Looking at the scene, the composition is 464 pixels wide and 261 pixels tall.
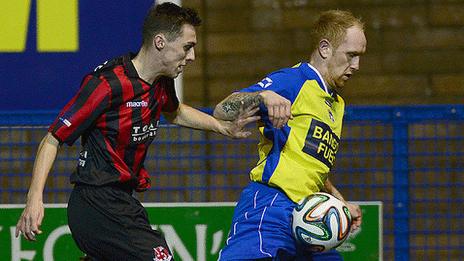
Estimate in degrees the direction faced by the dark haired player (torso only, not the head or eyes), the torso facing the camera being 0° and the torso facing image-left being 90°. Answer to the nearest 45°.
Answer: approximately 315°

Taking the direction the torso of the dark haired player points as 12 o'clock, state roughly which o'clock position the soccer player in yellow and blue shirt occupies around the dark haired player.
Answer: The soccer player in yellow and blue shirt is roughly at 11 o'clock from the dark haired player.

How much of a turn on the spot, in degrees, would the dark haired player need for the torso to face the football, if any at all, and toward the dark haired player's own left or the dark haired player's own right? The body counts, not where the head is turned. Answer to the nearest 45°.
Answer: approximately 45° to the dark haired player's own left

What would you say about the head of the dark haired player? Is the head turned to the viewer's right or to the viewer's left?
to the viewer's right

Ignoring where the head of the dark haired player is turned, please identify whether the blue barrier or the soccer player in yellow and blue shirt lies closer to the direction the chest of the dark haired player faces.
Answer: the soccer player in yellow and blue shirt
